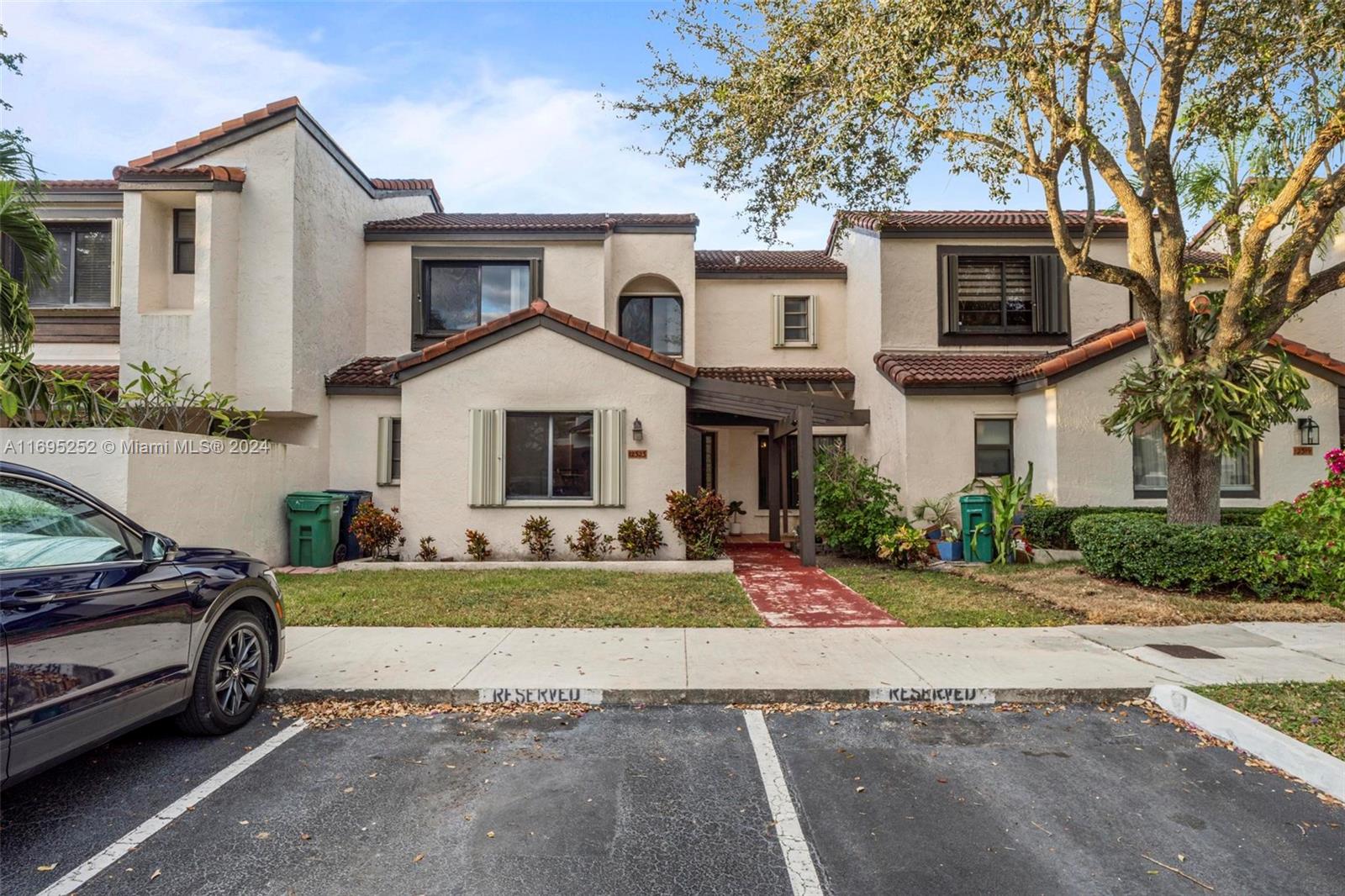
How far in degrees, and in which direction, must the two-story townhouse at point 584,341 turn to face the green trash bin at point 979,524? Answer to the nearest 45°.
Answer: approximately 90° to its left

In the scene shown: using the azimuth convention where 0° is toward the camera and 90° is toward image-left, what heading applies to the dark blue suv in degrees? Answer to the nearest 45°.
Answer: approximately 225°

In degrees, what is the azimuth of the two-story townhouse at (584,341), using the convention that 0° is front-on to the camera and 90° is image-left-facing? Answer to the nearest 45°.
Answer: approximately 0°

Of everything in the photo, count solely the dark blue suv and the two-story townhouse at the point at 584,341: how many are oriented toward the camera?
1

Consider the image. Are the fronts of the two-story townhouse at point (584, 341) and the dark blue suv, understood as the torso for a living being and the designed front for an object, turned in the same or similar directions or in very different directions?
very different directions

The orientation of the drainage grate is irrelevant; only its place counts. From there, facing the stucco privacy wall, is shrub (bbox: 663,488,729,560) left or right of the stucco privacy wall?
right
